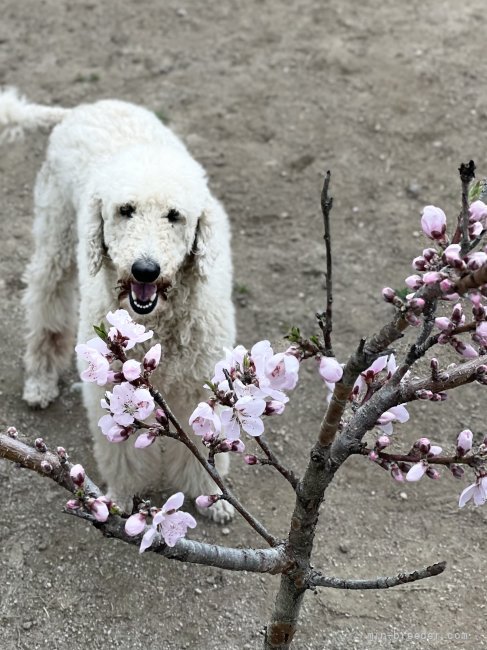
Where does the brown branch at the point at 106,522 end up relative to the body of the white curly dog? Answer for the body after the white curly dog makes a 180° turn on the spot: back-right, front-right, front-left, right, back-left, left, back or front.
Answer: back-left

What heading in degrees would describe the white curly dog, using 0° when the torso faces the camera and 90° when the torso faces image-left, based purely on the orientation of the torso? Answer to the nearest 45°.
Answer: approximately 315°

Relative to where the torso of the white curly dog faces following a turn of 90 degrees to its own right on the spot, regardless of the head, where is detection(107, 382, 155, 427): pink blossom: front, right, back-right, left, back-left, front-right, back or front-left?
front-left

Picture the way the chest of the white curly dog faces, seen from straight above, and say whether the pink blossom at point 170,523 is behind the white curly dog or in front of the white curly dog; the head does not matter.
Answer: in front
